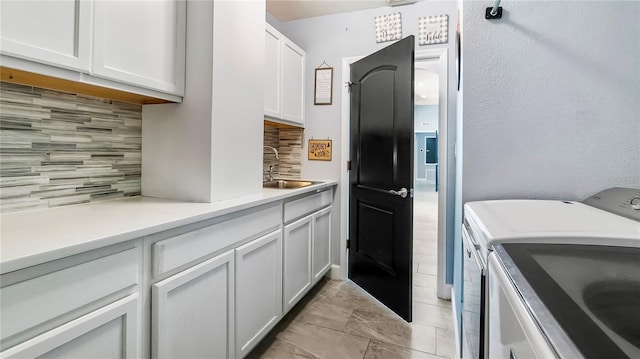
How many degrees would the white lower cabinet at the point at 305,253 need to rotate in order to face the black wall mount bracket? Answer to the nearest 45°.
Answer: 0° — it already faces it

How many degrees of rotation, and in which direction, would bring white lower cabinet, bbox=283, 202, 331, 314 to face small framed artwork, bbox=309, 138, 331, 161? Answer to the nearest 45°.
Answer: approximately 135° to its left

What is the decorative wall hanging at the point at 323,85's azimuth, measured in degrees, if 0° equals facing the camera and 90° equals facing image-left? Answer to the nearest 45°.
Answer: approximately 0°

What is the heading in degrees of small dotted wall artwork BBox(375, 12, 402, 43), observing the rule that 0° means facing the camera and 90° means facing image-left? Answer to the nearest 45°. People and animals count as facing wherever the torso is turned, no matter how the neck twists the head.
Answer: approximately 0°

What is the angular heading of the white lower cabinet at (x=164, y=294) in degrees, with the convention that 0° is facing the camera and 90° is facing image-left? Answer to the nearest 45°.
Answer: approximately 315°
